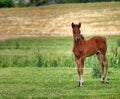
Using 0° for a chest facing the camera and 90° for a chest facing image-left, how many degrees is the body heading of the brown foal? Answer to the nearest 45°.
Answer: approximately 45°
